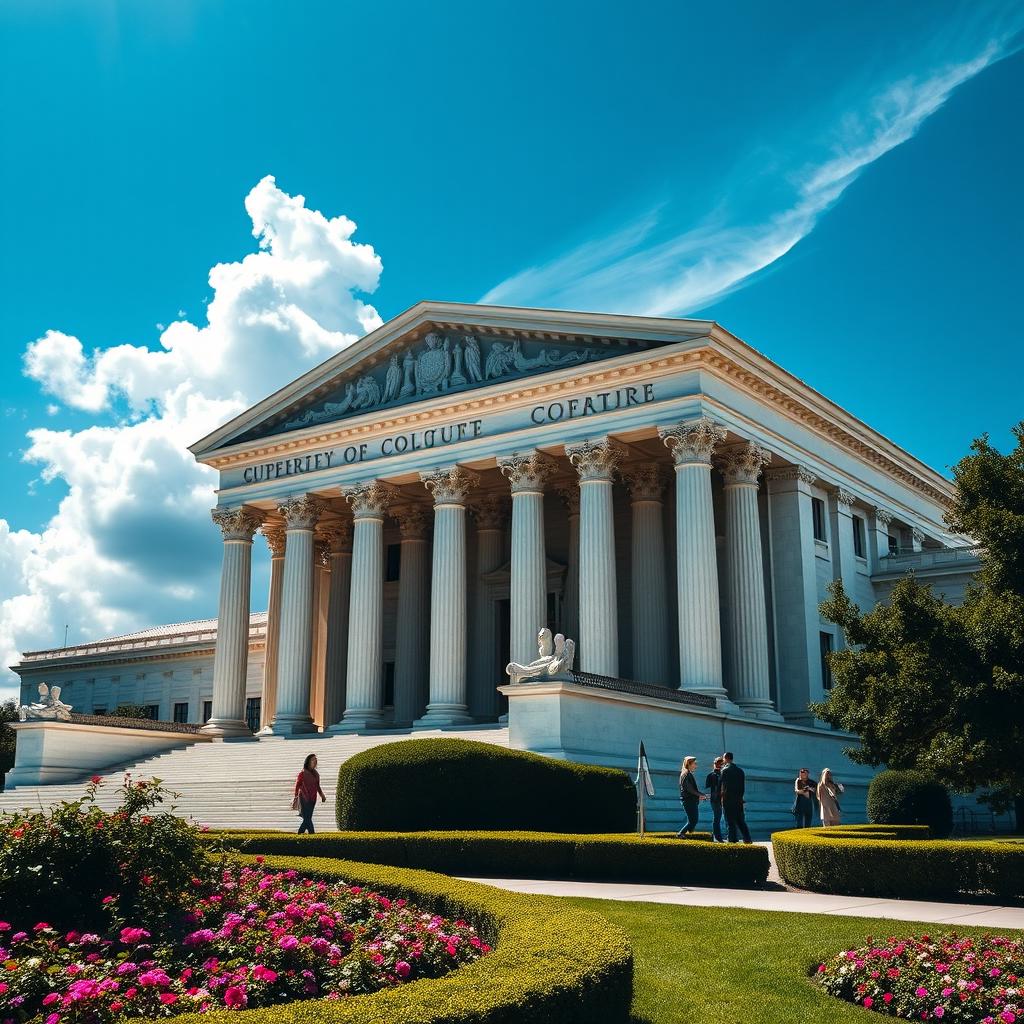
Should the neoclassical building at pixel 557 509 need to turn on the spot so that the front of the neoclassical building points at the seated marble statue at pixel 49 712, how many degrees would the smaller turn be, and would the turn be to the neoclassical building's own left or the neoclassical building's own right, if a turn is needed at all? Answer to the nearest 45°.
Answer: approximately 45° to the neoclassical building's own right

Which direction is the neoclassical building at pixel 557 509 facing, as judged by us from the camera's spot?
facing the viewer and to the left of the viewer

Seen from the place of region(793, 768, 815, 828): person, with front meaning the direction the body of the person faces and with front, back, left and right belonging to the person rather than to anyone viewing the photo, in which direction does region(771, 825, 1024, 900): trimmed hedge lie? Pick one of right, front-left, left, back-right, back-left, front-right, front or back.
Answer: front

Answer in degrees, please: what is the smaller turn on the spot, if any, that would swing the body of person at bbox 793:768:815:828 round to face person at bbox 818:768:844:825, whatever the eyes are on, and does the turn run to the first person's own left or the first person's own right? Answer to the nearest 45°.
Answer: approximately 45° to the first person's own left

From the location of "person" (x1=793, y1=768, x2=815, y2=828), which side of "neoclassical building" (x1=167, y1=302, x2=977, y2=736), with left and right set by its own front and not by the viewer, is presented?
left

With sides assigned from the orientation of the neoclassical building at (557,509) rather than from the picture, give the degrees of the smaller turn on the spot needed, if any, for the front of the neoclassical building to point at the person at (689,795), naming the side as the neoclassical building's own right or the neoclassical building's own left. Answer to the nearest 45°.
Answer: approximately 45° to the neoclassical building's own left

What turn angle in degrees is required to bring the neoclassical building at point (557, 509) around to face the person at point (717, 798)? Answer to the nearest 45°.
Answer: approximately 45° to its left

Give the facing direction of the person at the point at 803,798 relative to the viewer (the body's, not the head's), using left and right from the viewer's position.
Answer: facing the viewer

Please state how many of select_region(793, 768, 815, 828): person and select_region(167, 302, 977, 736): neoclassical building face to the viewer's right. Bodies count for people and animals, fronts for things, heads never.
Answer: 0
